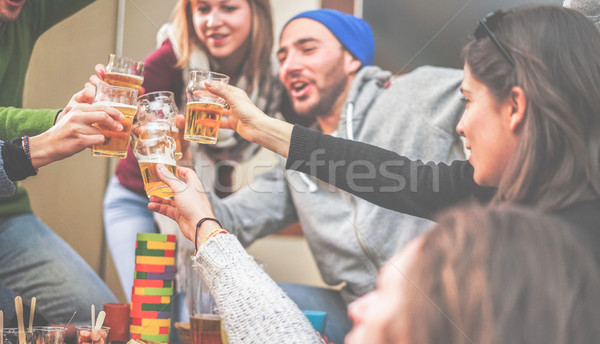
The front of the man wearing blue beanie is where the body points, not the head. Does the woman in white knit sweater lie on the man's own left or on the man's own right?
on the man's own left

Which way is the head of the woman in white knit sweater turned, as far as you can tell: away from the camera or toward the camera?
away from the camera

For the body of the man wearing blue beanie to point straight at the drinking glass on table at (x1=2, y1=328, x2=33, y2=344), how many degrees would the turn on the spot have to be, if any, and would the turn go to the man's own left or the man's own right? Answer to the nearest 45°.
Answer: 0° — they already face it

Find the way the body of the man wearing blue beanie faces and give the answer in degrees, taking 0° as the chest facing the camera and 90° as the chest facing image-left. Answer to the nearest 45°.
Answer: approximately 45°

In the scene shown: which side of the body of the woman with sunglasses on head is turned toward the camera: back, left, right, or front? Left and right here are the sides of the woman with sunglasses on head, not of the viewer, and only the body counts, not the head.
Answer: left

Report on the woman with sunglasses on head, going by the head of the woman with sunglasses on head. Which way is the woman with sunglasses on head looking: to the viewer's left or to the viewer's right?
to the viewer's left
